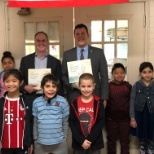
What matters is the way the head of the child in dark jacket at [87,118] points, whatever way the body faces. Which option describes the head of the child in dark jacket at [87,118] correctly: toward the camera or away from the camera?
toward the camera

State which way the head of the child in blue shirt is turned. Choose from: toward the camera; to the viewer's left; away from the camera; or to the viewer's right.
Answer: toward the camera

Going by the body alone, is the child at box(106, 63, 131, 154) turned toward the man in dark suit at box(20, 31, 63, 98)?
no

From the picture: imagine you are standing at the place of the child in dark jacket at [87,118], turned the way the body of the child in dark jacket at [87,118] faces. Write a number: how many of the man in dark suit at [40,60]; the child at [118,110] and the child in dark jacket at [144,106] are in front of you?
0

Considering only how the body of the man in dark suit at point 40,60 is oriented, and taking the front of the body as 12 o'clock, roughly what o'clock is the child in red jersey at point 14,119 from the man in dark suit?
The child in red jersey is roughly at 1 o'clock from the man in dark suit.

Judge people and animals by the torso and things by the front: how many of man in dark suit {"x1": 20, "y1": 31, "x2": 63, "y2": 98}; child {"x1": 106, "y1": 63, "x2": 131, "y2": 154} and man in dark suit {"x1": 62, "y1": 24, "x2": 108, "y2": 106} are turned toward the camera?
3

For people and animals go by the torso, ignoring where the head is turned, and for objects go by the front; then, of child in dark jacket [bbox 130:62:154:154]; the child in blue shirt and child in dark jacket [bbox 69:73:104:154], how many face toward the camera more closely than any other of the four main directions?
3

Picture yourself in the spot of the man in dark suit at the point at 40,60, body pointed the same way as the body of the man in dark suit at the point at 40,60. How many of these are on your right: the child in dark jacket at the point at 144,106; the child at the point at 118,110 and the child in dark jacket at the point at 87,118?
0

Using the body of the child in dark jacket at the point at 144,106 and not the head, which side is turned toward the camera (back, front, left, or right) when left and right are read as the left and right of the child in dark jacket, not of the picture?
front

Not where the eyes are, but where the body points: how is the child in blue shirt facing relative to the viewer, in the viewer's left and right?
facing the viewer

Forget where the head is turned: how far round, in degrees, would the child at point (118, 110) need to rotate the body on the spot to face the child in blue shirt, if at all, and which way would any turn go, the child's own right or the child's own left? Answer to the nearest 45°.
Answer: approximately 45° to the child's own right

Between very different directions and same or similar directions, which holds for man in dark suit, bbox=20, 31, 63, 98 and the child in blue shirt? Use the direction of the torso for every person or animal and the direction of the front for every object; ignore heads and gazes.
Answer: same or similar directions
